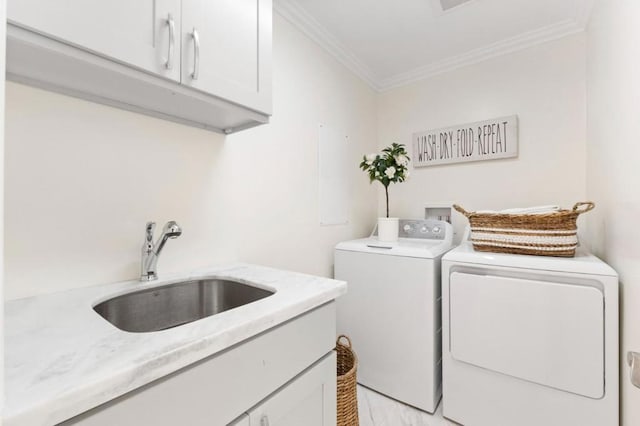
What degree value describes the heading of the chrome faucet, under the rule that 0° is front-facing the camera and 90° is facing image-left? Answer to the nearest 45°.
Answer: approximately 315°

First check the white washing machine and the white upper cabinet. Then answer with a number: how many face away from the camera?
0

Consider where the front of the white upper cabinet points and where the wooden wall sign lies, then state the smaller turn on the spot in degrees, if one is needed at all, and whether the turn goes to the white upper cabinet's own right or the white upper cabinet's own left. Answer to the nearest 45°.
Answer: approximately 45° to the white upper cabinet's own left

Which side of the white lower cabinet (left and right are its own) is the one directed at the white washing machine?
left

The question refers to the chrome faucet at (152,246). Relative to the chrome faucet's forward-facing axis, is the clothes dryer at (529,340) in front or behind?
in front

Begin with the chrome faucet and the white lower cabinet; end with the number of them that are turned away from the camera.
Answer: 0

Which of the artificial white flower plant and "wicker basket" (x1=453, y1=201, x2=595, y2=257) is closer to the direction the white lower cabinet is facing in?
the wicker basket
